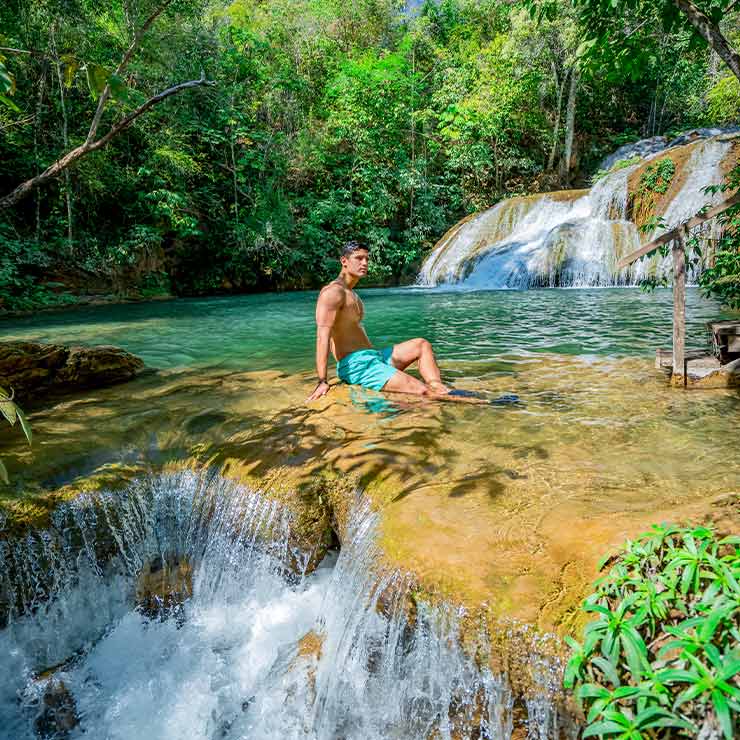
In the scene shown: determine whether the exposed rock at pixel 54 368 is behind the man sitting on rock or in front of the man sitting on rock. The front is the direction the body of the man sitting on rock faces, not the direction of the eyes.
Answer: behind

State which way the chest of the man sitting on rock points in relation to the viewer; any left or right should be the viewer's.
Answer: facing to the right of the viewer

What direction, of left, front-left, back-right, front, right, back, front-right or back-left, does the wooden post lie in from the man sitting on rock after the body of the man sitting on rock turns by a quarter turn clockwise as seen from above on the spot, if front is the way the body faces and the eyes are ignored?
left

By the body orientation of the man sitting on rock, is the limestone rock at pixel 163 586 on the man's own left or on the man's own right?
on the man's own right

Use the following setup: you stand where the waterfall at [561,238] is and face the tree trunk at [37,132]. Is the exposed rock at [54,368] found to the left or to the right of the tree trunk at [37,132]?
left

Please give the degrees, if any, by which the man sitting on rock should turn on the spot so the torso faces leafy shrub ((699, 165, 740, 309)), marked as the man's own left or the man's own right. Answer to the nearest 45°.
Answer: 0° — they already face it

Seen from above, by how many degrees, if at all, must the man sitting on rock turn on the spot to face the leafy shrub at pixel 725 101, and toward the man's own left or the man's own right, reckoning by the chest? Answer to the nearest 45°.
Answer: approximately 45° to the man's own left

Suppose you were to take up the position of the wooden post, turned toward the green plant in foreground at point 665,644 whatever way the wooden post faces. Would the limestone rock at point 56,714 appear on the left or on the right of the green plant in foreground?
right

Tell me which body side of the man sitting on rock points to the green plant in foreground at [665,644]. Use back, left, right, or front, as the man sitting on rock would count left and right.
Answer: right

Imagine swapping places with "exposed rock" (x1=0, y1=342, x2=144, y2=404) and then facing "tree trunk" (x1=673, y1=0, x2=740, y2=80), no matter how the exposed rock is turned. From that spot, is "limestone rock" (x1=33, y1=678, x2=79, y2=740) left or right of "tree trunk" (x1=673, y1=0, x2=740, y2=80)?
right

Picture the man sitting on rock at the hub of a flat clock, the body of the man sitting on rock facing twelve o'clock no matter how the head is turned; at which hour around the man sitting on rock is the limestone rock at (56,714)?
The limestone rock is roughly at 4 o'clock from the man sitting on rock.

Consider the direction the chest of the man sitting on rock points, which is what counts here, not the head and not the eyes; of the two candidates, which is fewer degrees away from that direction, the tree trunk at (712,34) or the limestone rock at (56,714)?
the tree trunk
